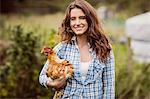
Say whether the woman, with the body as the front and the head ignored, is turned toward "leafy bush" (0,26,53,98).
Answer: no

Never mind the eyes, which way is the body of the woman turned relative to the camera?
toward the camera

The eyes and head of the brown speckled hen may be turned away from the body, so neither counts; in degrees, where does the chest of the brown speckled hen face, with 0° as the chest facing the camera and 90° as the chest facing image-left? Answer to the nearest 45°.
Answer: approximately 90°

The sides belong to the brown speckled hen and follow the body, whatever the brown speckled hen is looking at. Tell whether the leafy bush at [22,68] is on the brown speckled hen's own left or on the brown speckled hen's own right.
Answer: on the brown speckled hen's own right

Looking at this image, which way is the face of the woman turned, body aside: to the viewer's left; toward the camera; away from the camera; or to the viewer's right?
toward the camera
